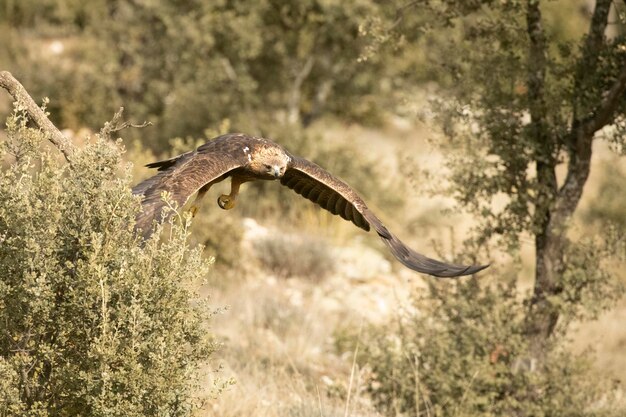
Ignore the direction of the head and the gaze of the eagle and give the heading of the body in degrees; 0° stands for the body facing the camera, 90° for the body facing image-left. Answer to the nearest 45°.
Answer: approximately 315°

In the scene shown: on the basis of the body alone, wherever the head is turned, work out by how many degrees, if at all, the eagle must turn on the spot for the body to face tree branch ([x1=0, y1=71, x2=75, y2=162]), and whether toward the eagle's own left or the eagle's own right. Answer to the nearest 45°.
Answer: approximately 90° to the eagle's own right
